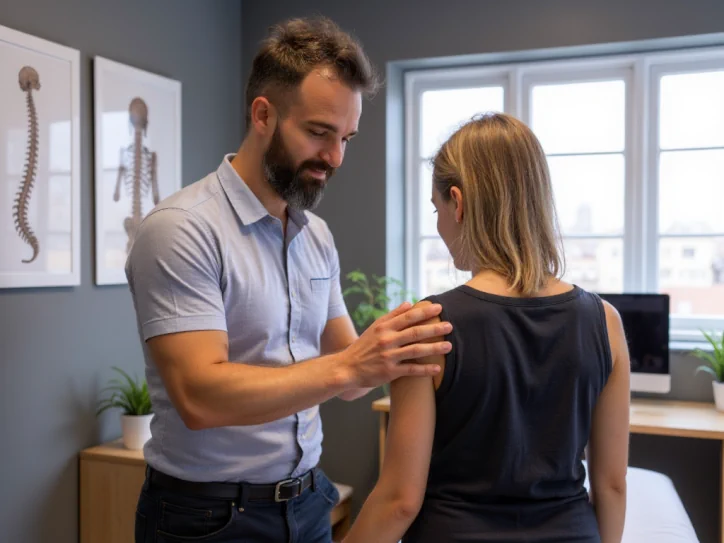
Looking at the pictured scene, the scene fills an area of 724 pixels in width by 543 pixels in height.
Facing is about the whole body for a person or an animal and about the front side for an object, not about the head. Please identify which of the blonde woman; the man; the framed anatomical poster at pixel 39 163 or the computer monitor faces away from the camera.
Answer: the blonde woman

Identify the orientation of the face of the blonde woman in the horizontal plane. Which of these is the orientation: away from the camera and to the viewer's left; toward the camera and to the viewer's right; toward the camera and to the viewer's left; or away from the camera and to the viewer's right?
away from the camera and to the viewer's left

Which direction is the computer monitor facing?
toward the camera

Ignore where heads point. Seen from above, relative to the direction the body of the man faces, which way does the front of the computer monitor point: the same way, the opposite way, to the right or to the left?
to the right

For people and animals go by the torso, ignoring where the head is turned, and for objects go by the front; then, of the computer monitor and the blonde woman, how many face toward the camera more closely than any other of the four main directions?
1

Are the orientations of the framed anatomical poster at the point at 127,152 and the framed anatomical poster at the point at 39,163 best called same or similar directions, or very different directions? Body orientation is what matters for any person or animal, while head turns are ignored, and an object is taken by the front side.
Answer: same or similar directions

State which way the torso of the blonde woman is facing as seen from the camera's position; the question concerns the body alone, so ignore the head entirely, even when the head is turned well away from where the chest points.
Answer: away from the camera

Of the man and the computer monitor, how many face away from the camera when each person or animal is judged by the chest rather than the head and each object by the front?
0

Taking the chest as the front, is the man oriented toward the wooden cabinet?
no

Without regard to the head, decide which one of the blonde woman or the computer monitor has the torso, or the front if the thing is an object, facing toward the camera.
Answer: the computer monitor

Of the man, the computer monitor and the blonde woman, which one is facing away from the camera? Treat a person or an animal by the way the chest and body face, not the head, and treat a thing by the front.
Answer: the blonde woman

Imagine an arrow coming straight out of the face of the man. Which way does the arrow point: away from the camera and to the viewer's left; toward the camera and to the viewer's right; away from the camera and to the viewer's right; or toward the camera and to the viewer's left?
toward the camera and to the viewer's right

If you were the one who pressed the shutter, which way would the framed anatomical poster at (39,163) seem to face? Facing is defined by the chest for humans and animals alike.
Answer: facing the viewer and to the right of the viewer
